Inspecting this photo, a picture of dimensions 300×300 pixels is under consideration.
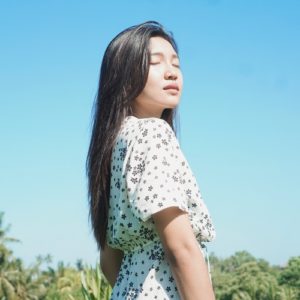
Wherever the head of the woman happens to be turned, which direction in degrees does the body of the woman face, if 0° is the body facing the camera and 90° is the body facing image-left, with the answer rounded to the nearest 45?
approximately 270°

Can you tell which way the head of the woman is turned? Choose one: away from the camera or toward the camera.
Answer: toward the camera

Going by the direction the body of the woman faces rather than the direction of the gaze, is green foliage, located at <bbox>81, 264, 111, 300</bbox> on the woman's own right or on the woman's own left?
on the woman's own left
